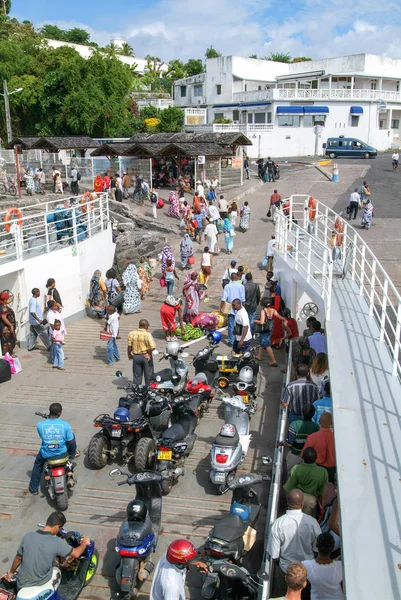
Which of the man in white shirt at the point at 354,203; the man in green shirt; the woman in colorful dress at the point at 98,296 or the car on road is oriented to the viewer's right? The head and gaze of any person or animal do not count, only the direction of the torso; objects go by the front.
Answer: the car on road

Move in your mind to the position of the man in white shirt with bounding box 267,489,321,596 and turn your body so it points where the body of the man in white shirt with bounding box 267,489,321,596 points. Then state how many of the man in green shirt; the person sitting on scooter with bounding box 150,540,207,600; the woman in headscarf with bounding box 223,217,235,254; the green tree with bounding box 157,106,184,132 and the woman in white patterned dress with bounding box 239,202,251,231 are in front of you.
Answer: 4

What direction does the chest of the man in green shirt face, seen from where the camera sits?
away from the camera

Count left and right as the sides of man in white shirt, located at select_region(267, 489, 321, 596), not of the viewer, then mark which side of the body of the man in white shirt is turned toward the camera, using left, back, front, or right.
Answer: back

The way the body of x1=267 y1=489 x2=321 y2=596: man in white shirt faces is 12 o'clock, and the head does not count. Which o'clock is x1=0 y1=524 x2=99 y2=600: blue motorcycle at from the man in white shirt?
The blue motorcycle is roughly at 9 o'clock from the man in white shirt.

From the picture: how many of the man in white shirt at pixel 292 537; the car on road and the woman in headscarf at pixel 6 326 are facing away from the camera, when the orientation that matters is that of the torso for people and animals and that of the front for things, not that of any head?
1

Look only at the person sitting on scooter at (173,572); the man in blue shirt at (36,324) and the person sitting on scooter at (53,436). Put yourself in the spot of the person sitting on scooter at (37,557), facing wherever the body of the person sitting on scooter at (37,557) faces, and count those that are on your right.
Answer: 1

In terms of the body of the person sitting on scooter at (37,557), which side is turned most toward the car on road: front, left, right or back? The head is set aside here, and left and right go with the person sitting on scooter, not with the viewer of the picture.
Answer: front

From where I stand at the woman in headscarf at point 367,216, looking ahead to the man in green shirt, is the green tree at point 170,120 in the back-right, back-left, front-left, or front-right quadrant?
back-right

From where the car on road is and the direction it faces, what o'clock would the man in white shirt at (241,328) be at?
The man in white shirt is roughly at 3 o'clock from the car on road.

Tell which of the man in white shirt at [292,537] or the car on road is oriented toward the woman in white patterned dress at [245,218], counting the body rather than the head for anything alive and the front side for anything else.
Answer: the man in white shirt

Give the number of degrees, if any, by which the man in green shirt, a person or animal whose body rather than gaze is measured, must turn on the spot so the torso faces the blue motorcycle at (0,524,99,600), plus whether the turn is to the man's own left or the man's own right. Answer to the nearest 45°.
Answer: approximately 135° to the man's own left

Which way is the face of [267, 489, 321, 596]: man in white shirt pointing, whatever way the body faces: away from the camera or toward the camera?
away from the camera
